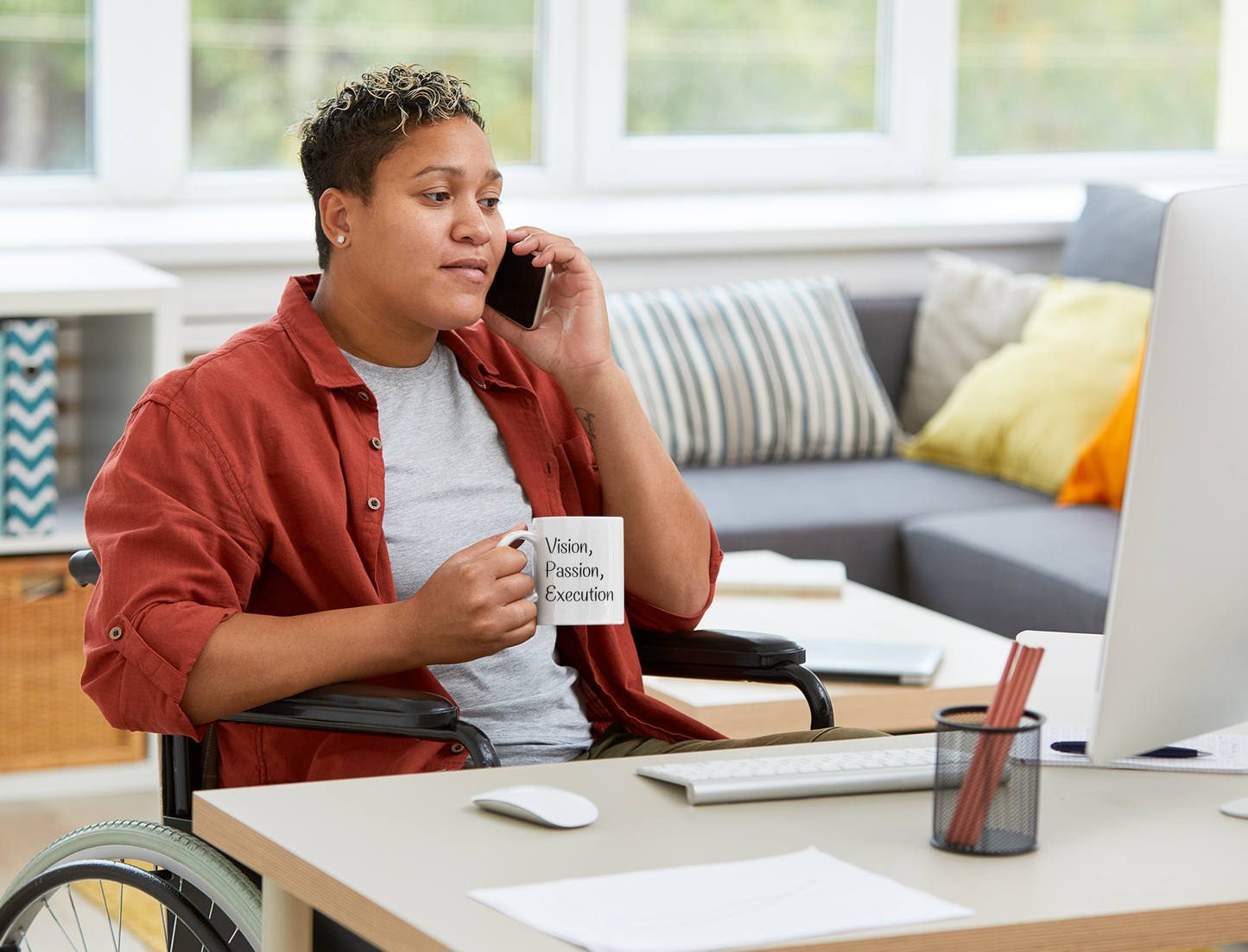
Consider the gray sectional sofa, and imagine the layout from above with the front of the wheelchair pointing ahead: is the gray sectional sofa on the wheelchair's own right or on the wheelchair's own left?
on the wheelchair's own left

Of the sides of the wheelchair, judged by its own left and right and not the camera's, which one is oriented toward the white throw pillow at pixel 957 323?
left

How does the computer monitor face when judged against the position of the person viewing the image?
facing away from the viewer and to the left of the viewer

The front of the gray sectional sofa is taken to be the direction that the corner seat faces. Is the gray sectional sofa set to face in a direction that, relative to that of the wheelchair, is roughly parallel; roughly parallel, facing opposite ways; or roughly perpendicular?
roughly perpendicular

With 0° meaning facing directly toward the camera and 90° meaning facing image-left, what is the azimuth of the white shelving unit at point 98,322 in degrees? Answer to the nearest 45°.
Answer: approximately 0°

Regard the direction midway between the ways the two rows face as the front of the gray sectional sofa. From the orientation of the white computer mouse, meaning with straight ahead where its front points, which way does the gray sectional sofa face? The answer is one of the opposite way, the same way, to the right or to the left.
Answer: to the right

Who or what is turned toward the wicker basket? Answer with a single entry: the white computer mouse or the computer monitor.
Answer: the computer monitor

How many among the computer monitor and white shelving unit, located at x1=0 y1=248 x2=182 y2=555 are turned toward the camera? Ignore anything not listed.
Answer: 1

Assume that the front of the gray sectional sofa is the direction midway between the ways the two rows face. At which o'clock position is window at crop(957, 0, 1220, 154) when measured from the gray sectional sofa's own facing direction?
The window is roughly at 5 o'clock from the gray sectional sofa.
